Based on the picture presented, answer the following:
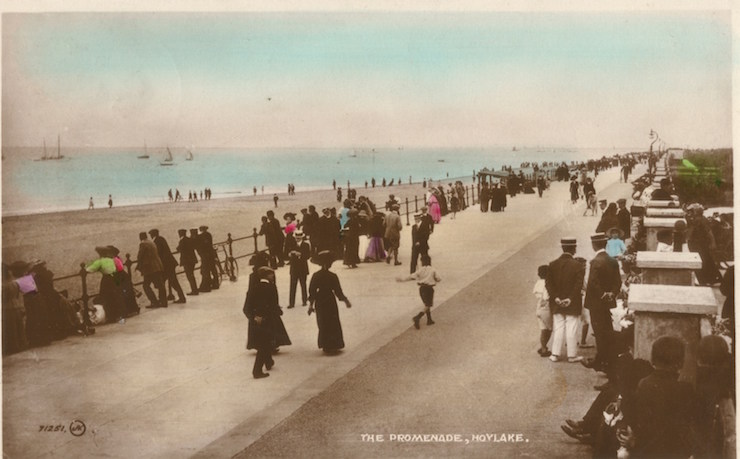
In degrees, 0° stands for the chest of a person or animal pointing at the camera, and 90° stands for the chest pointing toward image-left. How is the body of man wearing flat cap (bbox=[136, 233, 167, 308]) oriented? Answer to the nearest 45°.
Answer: approximately 135°

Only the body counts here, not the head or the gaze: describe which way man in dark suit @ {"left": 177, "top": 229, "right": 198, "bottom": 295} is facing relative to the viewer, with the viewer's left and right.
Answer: facing away from the viewer and to the left of the viewer

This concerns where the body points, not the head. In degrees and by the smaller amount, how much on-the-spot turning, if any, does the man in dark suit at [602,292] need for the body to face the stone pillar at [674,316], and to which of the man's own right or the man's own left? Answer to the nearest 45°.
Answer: approximately 135° to the man's own left

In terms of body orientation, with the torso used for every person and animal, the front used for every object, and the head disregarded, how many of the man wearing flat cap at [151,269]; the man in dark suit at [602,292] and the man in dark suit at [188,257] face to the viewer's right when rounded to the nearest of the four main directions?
0

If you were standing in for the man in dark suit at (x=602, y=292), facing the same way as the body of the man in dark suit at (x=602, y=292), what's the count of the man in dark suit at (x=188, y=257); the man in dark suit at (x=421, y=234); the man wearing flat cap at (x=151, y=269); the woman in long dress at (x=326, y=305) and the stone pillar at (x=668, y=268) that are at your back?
1

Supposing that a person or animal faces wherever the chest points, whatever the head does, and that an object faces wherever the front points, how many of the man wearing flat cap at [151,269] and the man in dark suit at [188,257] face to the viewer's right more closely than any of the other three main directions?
0

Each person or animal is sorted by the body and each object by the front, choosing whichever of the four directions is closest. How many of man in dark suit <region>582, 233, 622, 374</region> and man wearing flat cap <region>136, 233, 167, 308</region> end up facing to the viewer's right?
0

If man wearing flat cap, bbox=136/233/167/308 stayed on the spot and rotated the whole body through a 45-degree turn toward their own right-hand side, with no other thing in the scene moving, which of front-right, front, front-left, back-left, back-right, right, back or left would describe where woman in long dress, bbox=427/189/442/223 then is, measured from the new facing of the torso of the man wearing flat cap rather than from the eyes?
front-right

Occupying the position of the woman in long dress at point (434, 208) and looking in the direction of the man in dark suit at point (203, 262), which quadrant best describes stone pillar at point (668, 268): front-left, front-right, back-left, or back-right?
front-left

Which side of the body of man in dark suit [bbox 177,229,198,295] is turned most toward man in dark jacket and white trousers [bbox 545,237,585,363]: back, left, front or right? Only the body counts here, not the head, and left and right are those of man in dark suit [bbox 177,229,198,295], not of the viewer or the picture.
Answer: back
